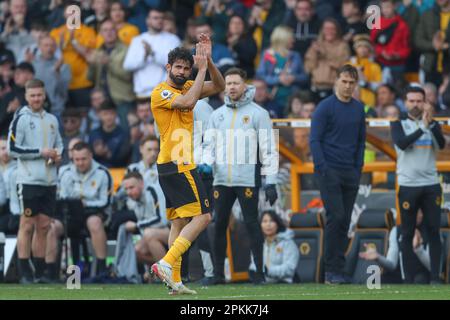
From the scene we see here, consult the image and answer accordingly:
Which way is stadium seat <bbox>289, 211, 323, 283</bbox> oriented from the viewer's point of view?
toward the camera

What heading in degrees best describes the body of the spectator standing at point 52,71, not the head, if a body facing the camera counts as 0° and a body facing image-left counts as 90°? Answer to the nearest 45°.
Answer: approximately 315°

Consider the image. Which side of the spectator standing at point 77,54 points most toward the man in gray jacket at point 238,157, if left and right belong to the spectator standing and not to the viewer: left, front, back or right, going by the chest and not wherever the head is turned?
front

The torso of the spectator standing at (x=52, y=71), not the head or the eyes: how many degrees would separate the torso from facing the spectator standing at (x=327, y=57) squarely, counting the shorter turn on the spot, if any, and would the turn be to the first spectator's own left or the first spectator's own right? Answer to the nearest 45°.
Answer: approximately 45° to the first spectator's own left

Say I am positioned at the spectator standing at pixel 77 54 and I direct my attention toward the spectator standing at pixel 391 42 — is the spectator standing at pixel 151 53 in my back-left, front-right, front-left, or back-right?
front-right

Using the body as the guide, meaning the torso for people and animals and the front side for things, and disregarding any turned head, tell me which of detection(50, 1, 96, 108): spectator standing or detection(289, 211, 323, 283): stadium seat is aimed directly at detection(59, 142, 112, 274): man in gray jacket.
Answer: the spectator standing

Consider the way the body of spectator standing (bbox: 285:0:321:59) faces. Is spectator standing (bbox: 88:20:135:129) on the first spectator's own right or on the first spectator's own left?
on the first spectator's own right

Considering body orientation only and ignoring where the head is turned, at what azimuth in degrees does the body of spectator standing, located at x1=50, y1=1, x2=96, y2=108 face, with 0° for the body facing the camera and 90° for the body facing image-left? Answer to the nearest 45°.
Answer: approximately 0°

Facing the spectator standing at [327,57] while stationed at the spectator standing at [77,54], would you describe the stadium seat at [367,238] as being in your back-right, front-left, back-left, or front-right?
front-right

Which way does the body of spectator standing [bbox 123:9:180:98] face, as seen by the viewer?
toward the camera

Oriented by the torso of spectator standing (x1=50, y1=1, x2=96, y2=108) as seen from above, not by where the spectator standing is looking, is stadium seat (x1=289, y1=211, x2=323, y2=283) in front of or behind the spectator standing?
in front

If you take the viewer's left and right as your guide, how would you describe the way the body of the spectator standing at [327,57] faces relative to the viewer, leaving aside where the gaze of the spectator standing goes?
facing the viewer
